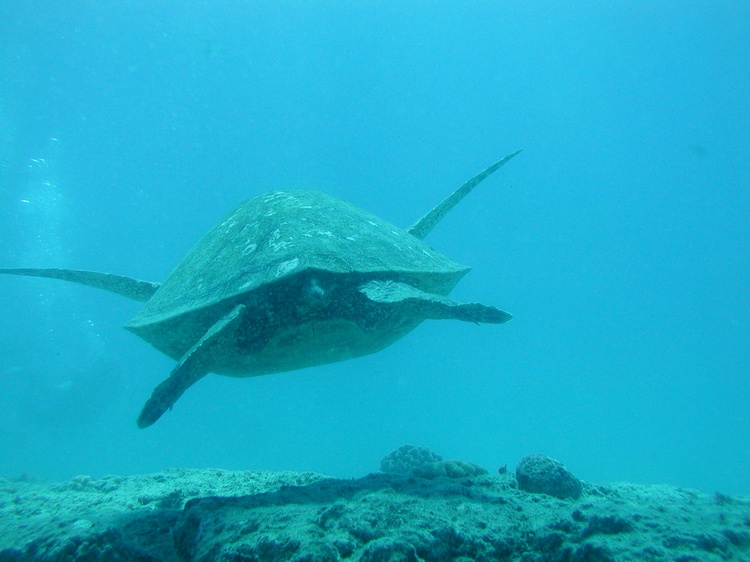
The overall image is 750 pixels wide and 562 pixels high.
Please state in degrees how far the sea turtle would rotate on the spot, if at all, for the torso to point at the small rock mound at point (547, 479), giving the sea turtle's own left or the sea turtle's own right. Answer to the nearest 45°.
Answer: approximately 90° to the sea turtle's own right

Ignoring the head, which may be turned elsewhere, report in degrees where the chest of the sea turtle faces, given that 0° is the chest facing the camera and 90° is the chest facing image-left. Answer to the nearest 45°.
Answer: approximately 180°
